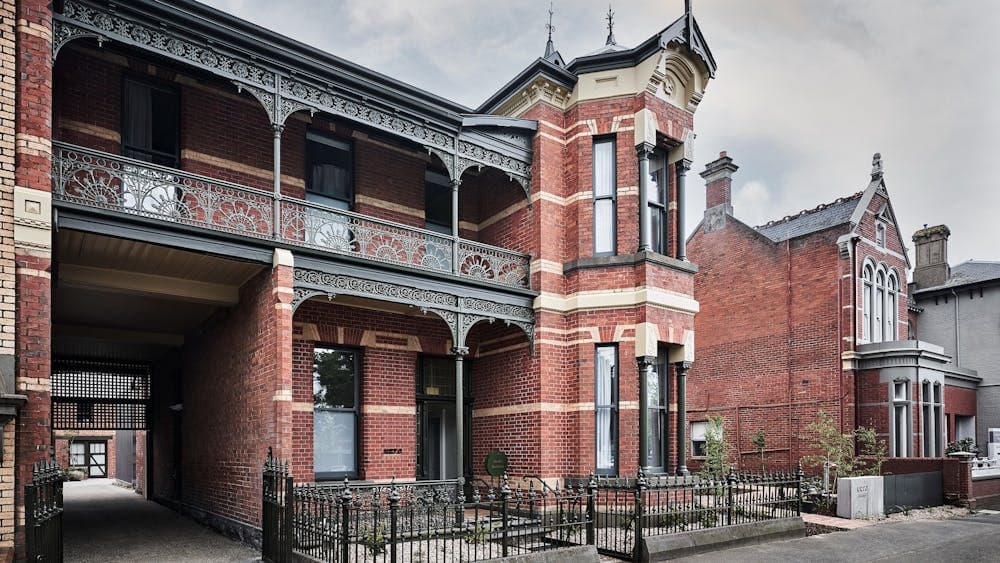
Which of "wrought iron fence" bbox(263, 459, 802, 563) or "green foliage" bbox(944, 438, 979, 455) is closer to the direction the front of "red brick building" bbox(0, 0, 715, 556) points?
the wrought iron fence

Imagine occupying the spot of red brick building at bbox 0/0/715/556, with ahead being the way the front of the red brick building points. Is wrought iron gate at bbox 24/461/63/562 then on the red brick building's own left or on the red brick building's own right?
on the red brick building's own right

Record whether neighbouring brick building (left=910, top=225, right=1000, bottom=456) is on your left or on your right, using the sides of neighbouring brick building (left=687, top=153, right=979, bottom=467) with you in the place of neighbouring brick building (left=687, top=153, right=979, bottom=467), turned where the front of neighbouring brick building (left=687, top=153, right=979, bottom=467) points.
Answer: on your left

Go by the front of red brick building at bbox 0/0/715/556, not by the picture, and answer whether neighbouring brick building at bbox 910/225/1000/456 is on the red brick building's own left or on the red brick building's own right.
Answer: on the red brick building's own left

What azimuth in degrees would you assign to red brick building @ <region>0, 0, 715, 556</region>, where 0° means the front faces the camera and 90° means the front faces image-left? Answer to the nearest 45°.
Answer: approximately 315°

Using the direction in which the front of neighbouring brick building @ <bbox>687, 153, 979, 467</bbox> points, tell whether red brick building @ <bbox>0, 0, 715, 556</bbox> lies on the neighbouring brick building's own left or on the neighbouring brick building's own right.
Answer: on the neighbouring brick building's own right

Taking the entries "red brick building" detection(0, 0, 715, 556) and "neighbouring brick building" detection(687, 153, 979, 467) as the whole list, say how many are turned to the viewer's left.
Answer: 0

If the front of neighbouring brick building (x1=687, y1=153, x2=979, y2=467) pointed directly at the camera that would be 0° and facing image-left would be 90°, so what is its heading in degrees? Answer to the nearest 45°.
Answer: approximately 315°

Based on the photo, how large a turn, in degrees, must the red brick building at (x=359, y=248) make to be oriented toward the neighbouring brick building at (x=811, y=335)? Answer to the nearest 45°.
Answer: approximately 90° to its left
